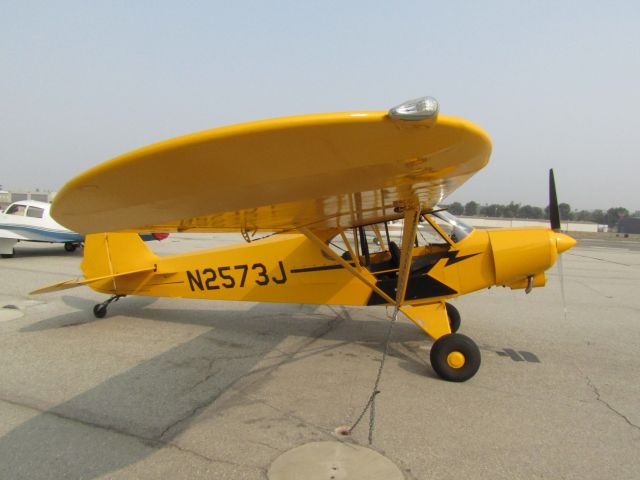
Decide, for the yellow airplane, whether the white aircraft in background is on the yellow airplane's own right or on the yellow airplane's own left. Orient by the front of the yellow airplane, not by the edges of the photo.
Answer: on the yellow airplane's own left

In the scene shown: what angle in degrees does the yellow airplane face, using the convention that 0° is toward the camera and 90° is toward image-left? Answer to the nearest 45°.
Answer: approximately 270°
